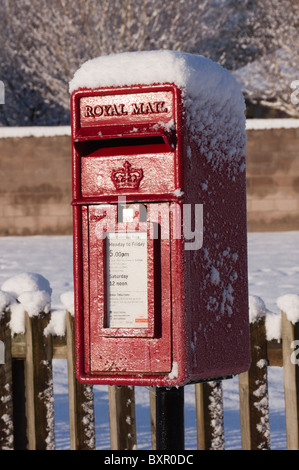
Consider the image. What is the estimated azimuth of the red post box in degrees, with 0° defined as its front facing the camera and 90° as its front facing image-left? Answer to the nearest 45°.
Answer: approximately 45°
